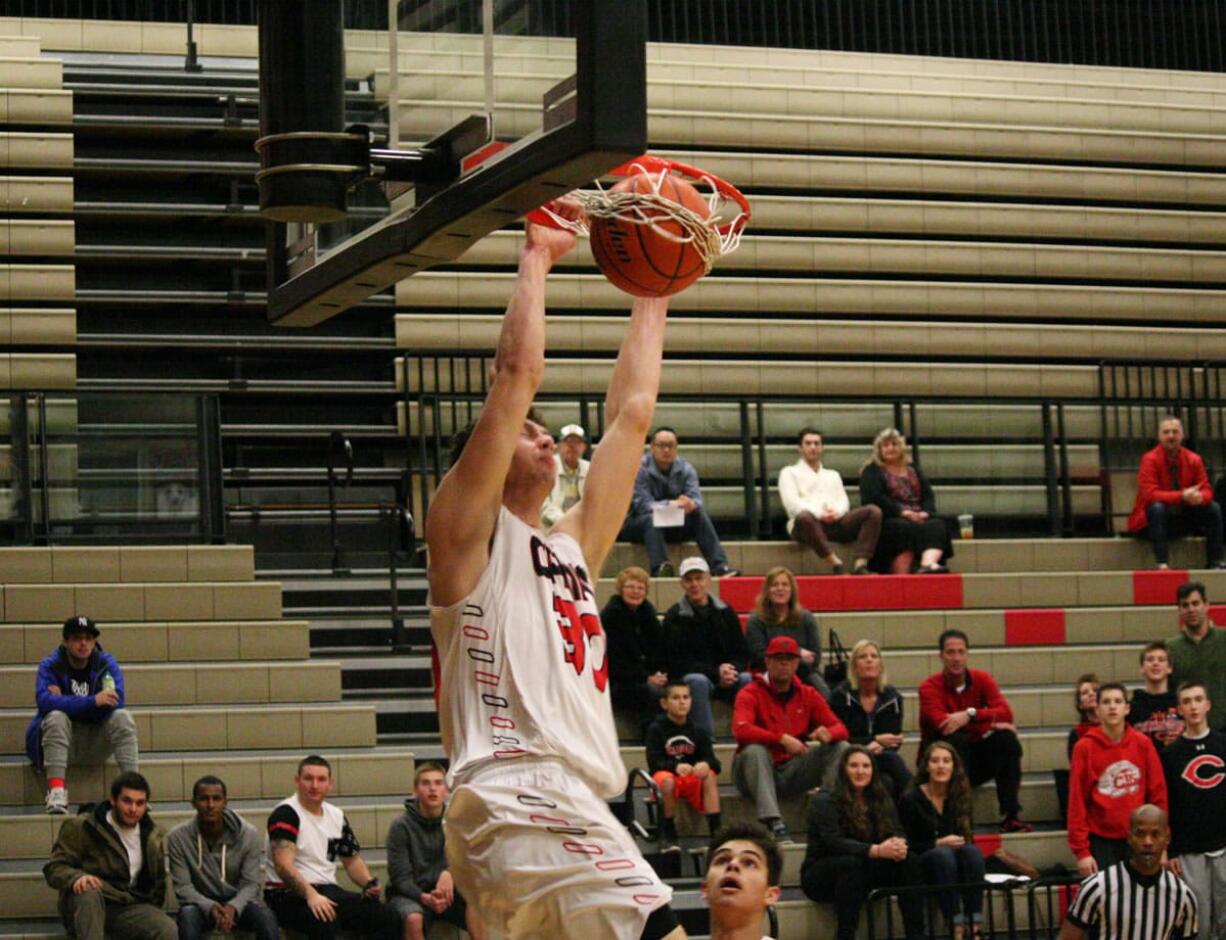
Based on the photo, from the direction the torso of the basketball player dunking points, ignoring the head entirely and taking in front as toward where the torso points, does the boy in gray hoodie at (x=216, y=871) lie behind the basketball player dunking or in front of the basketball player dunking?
behind

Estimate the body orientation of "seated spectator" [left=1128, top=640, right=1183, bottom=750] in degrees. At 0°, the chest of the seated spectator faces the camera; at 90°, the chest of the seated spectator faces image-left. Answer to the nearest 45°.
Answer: approximately 0°

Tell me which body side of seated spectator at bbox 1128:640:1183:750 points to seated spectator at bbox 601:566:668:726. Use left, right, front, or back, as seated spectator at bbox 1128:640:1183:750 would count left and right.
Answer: right

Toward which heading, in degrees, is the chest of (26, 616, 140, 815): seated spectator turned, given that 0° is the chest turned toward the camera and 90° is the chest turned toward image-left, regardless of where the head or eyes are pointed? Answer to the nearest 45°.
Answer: approximately 0°

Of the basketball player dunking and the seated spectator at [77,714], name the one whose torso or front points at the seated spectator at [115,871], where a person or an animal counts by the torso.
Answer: the seated spectator at [77,714]

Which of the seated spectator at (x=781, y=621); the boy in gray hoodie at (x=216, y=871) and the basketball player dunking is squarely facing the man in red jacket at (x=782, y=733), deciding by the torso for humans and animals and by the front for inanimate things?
the seated spectator

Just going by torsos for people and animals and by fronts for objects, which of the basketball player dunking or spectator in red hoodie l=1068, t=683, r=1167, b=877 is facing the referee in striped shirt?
the spectator in red hoodie

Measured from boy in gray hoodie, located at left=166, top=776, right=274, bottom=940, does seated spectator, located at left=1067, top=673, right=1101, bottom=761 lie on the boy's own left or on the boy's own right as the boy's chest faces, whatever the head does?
on the boy's own left
